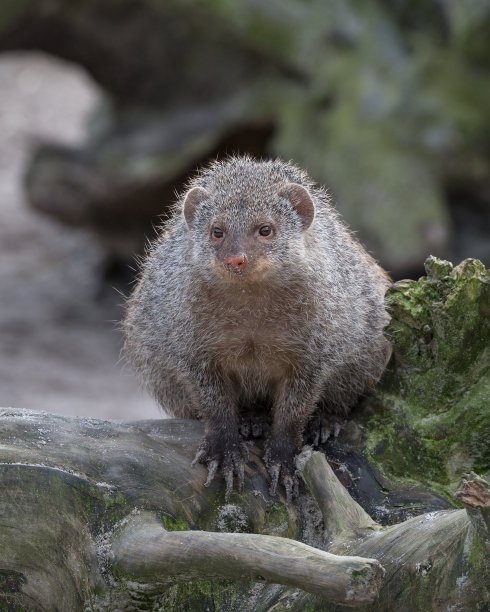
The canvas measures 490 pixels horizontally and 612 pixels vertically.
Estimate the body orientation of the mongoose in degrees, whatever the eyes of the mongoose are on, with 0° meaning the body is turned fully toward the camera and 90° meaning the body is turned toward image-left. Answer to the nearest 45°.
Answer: approximately 0°
